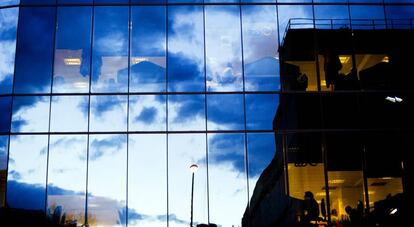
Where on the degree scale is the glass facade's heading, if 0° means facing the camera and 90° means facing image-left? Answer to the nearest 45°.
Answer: approximately 0°
